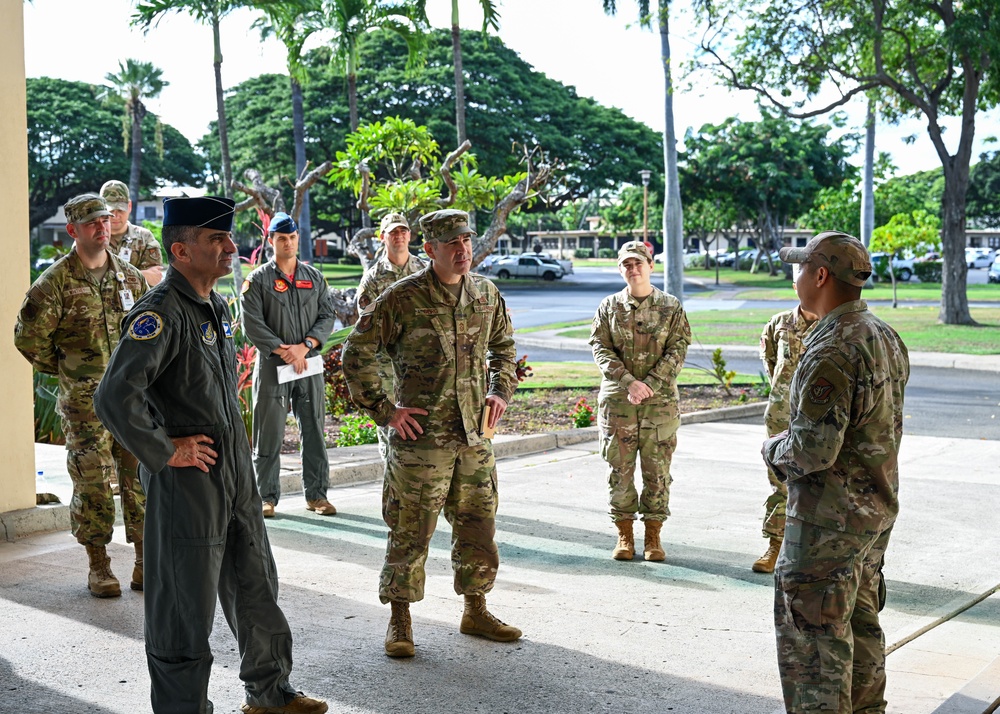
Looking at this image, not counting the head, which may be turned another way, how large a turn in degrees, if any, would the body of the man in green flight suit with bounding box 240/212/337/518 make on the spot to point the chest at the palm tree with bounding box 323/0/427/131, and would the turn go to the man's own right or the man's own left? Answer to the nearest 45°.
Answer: approximately 180°

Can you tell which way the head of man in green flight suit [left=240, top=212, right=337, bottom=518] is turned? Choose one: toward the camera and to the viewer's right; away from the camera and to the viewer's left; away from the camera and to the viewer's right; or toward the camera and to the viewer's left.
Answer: toward the camera and to the viewer's right

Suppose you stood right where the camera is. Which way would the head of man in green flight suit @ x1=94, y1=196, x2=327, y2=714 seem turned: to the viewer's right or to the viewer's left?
to the viewer's right

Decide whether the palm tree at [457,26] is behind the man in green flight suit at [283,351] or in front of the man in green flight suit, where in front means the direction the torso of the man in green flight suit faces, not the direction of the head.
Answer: behind

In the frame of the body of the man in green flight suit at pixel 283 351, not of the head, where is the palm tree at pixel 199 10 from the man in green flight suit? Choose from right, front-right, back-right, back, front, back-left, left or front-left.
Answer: back

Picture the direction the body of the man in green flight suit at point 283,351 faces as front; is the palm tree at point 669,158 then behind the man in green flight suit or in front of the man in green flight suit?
behind

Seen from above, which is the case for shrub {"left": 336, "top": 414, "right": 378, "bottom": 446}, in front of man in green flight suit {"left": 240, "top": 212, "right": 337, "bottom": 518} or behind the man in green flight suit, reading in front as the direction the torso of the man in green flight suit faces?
behind

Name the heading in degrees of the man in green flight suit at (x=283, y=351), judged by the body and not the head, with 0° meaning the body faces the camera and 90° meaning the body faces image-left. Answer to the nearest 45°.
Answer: approximately 0°
